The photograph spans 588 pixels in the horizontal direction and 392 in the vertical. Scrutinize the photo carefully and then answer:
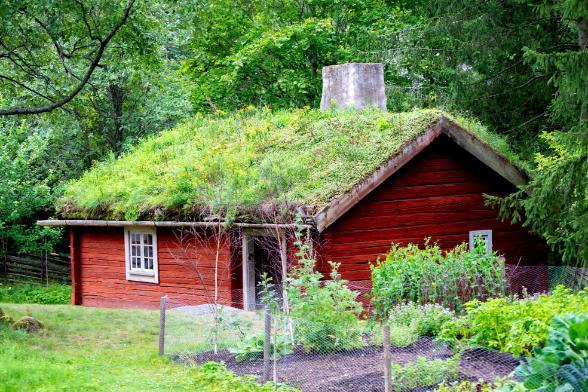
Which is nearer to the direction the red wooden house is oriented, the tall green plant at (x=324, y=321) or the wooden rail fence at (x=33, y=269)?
the tall green plant

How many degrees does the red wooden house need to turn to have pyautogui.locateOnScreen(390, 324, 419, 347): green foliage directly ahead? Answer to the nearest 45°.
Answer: approximately 45° to its left

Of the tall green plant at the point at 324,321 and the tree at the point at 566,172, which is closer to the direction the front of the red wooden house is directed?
the tall green plant

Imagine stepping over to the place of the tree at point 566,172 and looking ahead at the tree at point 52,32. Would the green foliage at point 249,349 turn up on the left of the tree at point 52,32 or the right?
left

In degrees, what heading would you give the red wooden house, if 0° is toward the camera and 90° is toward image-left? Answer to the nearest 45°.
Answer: approximately 45°

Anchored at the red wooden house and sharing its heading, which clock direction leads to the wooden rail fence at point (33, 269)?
The wooden rail fence is roughly at 3 o'clock from the red wooden house.

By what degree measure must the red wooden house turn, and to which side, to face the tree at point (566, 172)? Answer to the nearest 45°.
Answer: approximately 90° to its left

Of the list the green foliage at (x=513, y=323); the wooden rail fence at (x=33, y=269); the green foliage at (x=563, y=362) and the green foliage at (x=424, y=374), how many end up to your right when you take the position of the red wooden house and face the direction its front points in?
1

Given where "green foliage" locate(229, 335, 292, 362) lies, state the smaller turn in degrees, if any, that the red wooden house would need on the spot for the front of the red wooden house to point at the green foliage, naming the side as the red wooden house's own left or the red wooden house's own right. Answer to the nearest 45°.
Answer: approximately 45° to the red wooden house's own left

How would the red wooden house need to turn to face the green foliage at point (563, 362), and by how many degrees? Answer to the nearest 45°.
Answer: approximately 45° to its left

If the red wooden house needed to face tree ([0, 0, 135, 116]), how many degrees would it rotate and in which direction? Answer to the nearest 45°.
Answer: approximately 45° to its right

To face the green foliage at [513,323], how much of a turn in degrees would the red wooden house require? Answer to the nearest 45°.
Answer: approximately 45° to its left
